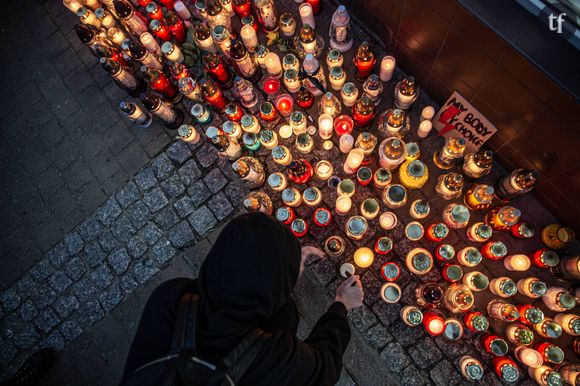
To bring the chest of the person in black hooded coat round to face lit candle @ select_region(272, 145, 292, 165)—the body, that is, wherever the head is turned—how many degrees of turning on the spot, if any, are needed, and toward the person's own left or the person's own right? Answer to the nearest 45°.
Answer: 0° — they already face it

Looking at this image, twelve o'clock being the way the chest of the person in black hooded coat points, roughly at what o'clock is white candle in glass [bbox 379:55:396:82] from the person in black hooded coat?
The white candle in glass is roughly at 1 o'clock from the person in black hooded coat.

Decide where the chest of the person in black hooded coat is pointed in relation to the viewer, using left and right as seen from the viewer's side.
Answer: facing away from the viewer and to the right of the viewer

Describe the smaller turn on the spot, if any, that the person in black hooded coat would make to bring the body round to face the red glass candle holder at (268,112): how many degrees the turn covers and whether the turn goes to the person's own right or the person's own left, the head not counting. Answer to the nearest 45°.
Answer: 0° — they already face it
